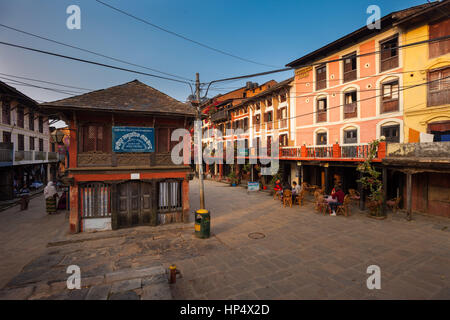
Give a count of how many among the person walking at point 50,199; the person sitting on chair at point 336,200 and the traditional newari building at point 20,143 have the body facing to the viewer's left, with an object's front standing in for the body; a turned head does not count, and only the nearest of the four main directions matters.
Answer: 1

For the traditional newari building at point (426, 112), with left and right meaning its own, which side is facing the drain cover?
front

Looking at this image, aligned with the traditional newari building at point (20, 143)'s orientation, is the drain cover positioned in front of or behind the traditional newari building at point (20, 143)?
in front

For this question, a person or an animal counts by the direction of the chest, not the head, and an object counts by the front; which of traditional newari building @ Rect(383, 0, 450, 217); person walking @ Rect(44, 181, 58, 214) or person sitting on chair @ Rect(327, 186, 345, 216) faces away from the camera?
the person walking

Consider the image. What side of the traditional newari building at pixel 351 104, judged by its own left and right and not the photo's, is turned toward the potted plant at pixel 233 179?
right

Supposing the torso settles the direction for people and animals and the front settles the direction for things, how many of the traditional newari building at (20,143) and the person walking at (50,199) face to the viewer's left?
0

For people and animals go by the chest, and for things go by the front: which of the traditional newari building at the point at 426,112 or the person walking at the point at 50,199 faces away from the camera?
the person walking

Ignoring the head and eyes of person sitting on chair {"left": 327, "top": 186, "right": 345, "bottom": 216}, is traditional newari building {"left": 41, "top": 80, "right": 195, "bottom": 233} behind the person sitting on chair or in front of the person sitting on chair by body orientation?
in front

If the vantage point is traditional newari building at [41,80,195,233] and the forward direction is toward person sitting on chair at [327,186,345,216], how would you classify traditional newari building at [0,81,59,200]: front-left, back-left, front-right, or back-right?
back-left

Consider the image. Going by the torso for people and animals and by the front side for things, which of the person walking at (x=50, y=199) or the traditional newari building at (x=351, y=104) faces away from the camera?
the person walking

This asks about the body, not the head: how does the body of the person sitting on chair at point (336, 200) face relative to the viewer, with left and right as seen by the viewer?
facing to the left of the viewer

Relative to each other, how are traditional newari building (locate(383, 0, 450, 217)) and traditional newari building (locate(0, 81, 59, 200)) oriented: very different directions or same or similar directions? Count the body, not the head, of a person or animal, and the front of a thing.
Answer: very different directions

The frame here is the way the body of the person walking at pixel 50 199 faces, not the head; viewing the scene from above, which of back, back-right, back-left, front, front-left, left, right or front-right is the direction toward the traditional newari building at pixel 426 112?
back-right
